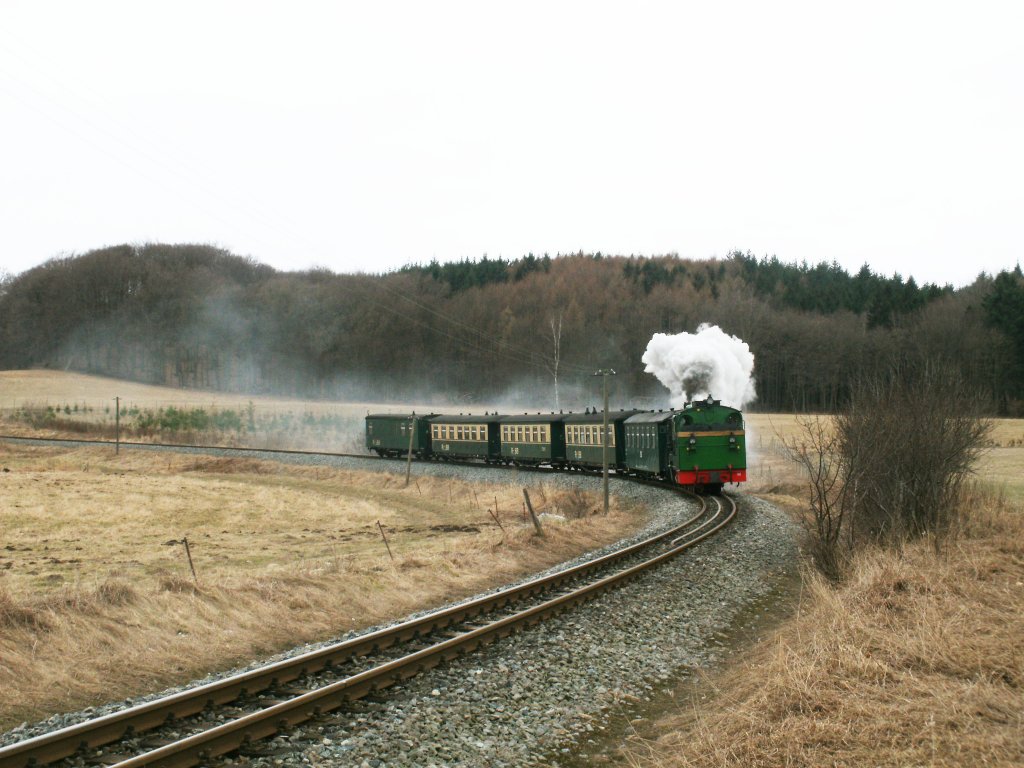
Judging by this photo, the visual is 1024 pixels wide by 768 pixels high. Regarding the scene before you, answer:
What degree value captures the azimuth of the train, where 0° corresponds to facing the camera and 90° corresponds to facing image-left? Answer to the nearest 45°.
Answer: approximately 315°
